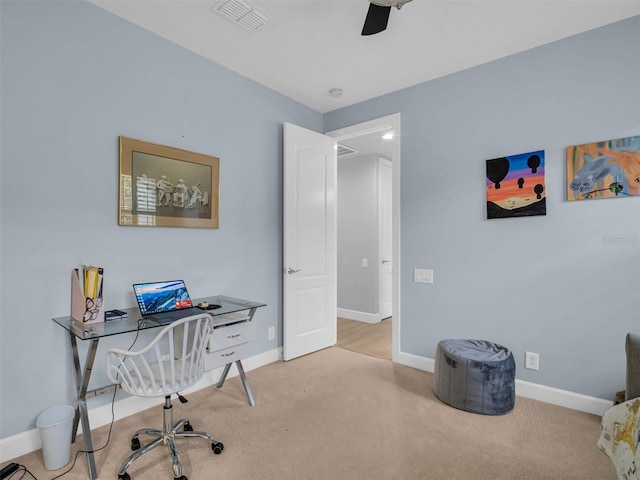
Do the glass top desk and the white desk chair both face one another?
yes

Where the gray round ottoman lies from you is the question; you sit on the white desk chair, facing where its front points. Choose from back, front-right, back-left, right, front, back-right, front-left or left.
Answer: back-right

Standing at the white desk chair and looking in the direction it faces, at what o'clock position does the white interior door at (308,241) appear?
The white interior door is roughly at 3 o'clock from the white desk chair.

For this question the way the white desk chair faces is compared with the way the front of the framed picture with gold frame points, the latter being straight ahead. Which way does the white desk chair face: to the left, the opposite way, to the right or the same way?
the opposite way
